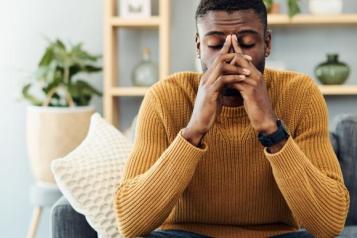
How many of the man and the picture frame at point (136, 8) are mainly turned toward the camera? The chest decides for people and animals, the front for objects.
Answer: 2

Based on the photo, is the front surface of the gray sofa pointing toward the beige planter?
no

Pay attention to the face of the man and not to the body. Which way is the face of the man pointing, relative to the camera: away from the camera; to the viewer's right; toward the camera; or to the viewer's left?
toward the camera

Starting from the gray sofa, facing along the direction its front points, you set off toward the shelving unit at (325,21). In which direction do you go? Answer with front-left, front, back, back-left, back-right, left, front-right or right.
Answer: back

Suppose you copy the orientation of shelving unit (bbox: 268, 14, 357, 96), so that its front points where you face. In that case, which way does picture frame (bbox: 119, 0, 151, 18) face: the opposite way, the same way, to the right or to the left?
the same way

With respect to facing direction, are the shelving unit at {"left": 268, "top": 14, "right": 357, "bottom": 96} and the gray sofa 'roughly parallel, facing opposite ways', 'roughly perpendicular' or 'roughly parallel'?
roughly parallel

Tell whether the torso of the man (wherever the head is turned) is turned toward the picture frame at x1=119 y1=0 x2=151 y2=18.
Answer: no

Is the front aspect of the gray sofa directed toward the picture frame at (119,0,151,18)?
no

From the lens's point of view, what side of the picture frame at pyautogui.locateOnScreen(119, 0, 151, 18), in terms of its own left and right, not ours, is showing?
front

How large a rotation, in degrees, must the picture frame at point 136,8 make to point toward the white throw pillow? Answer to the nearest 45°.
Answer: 0° — it already faces it

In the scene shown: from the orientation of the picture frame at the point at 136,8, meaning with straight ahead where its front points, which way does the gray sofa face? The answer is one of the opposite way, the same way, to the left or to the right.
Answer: the same way

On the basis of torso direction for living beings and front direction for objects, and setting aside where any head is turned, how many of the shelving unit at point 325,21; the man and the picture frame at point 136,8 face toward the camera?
3

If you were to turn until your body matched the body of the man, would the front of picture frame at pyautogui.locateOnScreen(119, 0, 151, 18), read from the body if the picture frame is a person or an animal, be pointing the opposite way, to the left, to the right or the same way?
the same way

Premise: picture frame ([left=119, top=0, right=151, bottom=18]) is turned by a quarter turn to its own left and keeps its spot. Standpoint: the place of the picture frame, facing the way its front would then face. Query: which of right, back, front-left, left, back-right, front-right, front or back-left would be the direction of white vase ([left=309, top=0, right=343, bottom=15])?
front

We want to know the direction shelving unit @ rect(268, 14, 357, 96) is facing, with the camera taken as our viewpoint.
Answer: facing the viewer

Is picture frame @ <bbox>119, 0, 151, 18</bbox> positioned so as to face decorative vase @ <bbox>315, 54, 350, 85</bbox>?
no

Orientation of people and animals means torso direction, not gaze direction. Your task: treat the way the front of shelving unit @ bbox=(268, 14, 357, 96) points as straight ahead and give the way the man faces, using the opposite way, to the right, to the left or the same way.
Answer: the same way

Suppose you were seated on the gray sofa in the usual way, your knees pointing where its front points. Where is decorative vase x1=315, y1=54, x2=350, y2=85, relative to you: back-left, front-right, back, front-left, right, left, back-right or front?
back

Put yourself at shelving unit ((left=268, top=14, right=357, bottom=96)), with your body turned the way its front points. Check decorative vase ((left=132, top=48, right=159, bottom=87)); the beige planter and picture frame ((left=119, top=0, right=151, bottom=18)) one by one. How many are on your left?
0
